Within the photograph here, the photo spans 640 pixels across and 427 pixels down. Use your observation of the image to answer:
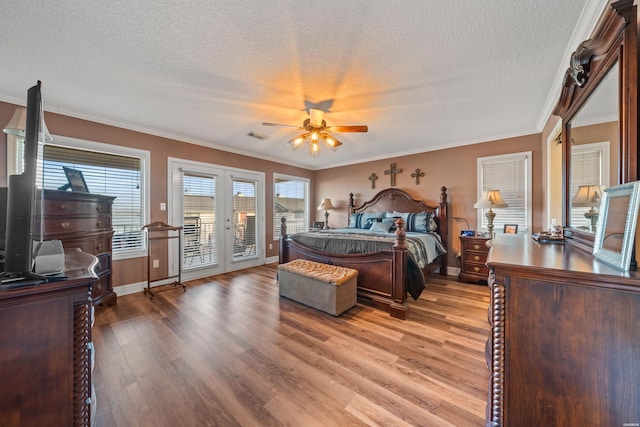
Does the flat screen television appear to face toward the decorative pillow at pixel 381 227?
yes

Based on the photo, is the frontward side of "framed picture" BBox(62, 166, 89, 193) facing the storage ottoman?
yes

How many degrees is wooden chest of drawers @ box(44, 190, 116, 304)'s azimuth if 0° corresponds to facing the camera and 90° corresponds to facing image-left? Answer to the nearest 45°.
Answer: approximately 315°

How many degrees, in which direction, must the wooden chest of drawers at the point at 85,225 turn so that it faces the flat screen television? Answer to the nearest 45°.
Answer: approximately 45° to its right

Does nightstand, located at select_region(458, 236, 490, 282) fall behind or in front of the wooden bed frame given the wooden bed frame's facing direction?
behind

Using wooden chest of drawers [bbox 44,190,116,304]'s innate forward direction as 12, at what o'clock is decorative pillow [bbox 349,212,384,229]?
The decorative pillow is roughly at 11 o'clock from the wooden chest of drawers.

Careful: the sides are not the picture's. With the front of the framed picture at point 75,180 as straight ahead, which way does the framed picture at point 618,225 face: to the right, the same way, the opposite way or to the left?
the opposite way
